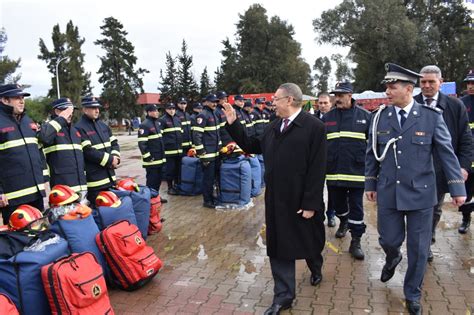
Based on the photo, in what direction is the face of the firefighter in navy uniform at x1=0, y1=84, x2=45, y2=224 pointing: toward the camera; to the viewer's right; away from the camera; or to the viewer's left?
to the viewer's right

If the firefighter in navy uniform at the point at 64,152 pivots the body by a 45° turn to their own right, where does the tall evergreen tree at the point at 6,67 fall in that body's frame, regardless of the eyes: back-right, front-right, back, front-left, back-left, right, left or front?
back

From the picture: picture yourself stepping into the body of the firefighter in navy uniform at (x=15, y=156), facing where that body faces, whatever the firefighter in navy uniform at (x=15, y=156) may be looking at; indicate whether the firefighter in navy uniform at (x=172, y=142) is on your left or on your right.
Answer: on your left

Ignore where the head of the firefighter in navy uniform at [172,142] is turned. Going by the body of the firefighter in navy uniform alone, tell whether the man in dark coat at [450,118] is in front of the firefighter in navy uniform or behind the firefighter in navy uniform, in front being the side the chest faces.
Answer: in front

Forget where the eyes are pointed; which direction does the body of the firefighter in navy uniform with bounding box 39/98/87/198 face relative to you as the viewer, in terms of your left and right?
facing the viewer and to the right of the viewer

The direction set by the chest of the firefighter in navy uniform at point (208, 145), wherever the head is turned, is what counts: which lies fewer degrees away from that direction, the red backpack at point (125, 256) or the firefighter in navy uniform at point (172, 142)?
the red backpack

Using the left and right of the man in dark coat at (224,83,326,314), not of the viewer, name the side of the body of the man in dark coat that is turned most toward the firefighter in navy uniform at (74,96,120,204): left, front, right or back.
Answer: right

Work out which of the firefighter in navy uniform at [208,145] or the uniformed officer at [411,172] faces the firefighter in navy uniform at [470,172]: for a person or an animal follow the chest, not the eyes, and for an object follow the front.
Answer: the firefighter in navy uniform at [208,145]

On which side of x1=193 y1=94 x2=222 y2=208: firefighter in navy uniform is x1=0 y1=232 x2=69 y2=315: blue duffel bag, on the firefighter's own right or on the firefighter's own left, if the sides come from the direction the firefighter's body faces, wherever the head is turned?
on the firefighter's own right

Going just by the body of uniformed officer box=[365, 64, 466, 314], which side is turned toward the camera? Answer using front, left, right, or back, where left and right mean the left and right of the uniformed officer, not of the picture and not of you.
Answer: front

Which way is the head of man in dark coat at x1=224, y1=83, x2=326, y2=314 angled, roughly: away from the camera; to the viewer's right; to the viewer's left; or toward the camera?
to the viewer's left

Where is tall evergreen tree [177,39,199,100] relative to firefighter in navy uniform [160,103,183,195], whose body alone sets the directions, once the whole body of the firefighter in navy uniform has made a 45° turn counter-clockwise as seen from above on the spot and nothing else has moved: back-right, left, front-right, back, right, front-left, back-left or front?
left

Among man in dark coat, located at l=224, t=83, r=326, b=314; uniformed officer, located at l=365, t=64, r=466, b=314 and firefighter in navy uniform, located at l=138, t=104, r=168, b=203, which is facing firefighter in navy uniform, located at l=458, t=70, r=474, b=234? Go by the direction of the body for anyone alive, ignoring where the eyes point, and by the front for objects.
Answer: firefighter in navy uniform, located at l=138, t=104, r=168, b=203

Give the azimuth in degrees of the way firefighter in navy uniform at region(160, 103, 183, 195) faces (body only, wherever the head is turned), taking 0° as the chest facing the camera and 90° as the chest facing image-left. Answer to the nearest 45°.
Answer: approximately 315°
